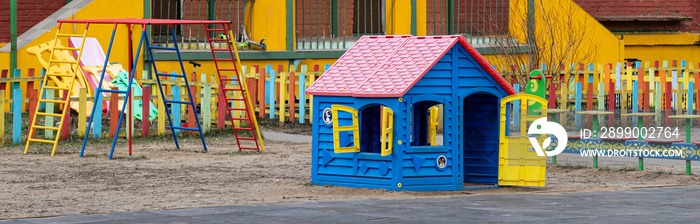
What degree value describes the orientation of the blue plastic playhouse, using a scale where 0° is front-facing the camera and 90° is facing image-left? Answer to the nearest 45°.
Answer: approximately 315°

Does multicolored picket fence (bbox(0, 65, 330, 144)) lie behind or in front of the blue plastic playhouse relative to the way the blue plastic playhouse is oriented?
behind

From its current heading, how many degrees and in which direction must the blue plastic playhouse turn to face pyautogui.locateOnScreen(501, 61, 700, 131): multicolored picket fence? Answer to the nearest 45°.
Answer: approximately 90° to its left
